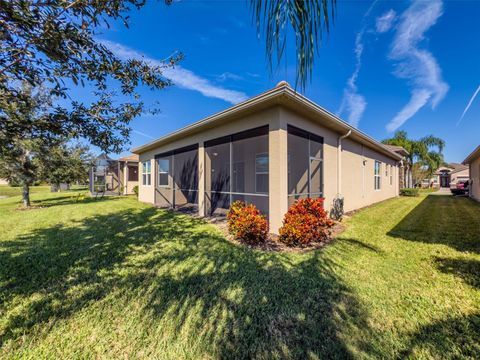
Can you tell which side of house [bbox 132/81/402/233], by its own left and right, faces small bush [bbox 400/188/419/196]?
front

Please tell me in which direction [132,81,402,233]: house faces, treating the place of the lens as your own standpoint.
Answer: facing away from the viewer and to the right of the viewer

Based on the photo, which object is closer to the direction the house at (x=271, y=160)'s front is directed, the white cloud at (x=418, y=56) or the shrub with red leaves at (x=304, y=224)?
the white cloud

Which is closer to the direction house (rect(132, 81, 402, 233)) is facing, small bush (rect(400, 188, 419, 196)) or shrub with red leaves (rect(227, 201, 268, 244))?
the small bush

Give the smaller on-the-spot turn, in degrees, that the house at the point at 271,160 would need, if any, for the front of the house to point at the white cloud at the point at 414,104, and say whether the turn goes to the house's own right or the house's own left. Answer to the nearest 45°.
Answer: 0° — it already faces it

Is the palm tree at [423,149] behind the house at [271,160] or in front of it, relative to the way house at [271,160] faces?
in front
